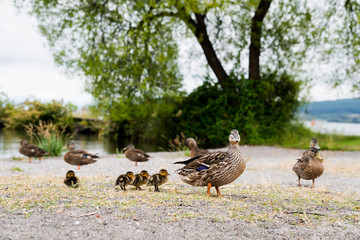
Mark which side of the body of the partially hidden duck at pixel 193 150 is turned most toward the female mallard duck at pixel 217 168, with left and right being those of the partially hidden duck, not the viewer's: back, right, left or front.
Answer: left

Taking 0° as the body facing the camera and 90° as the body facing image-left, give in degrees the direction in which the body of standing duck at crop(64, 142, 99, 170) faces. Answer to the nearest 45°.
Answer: approximately 90°

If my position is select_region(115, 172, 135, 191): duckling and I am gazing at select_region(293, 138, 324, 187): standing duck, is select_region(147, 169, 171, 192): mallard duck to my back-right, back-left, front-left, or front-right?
front-right

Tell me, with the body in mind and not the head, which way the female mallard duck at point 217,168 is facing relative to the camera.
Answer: to the viewer's right

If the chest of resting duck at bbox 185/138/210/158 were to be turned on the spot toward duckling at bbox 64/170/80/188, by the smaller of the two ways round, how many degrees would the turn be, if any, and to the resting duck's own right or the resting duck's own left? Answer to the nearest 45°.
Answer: approximately 45° to the resting duck's own left

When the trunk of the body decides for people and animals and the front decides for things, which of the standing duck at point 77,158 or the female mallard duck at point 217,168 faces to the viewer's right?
the female mallard duck

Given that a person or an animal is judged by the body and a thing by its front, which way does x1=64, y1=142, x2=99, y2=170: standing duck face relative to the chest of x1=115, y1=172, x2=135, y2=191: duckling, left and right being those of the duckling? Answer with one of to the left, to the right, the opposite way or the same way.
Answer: the opposite way

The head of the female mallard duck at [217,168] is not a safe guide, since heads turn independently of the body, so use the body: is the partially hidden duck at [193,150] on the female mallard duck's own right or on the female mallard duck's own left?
on the female mallard duck's own left
